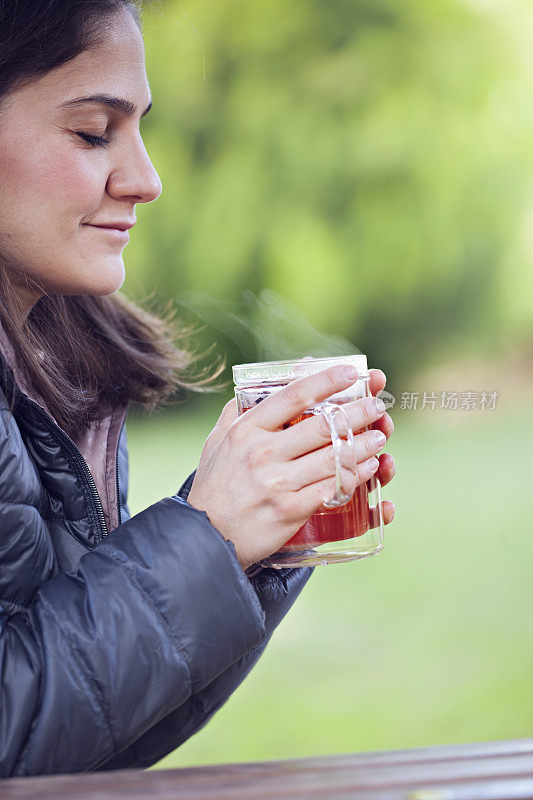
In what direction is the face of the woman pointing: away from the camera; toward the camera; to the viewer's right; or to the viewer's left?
to the viewer's right

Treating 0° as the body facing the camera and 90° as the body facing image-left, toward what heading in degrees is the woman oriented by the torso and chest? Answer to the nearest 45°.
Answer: approximately 270°
